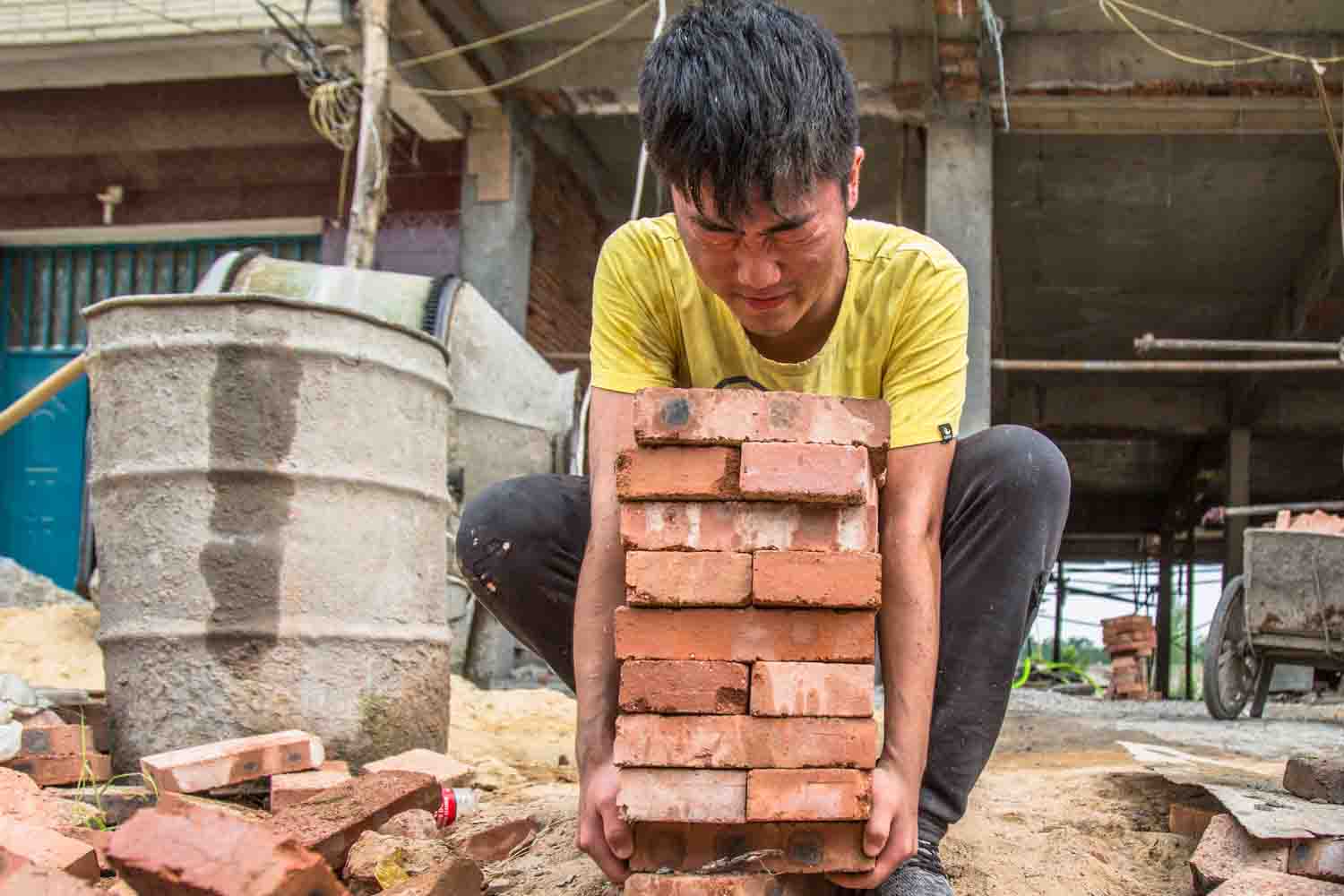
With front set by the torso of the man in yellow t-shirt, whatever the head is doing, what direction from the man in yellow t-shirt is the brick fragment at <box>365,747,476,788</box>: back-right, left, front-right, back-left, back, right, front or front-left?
back-right

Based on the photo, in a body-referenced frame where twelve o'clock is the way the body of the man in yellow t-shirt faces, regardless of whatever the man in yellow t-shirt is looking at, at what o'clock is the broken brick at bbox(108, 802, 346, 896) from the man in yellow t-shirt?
The broken brick is roughly at 2 o'clock from the man in yellow t-shirt.

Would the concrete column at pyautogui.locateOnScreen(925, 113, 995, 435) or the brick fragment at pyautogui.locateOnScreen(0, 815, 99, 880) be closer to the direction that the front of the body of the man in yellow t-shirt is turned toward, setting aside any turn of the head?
the brick fragment

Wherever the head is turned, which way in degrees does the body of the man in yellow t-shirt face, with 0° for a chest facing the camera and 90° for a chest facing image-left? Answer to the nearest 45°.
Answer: approximately 0°

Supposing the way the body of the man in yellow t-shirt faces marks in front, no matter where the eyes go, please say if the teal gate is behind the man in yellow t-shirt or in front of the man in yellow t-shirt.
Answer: behind

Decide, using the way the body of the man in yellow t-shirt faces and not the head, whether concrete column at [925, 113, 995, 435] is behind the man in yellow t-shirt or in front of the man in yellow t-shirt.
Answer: behind

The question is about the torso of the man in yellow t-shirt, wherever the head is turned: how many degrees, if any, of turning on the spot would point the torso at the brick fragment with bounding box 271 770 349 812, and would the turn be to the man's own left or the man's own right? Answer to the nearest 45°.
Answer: approximately 135° to the man's own right

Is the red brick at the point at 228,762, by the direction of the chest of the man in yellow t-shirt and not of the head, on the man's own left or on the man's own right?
on the man's own right

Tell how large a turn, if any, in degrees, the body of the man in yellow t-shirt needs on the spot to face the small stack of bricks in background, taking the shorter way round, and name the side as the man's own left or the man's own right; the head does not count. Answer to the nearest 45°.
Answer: approximately 180°

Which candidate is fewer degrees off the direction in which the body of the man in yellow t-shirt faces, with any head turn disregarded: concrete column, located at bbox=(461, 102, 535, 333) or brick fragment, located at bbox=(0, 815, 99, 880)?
the brick fragment

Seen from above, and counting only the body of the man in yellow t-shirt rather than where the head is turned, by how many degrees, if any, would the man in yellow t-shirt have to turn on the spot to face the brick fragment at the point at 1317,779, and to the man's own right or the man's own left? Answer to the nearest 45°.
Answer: approximately 135° to the man's own left
